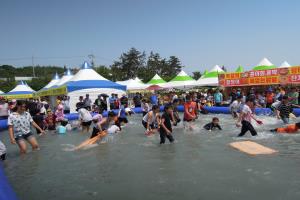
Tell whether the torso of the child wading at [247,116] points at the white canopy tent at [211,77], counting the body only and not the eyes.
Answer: no

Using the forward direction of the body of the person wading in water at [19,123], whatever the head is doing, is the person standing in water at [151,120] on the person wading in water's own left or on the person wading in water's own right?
on the person wading in water's own left

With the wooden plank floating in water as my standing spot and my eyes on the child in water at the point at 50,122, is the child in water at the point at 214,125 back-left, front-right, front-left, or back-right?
front-right

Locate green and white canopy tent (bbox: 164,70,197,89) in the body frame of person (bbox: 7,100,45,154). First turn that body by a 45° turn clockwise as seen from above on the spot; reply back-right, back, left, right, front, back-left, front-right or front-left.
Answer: back-left

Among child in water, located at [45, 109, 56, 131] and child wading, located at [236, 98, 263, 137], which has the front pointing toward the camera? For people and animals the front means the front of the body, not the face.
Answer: the child in water

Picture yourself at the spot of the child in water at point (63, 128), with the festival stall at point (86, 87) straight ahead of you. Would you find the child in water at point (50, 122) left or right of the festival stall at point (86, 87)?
left

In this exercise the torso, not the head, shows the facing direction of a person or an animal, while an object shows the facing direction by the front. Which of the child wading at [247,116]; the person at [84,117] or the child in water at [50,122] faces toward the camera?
the child in water

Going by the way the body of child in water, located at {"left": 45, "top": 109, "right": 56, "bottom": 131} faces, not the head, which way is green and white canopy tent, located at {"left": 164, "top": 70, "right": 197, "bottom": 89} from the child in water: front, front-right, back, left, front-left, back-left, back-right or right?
back-left

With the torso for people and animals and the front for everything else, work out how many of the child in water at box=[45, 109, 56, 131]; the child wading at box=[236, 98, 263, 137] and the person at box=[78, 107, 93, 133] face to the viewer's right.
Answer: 1

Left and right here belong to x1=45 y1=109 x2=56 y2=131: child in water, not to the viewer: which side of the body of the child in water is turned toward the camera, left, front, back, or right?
front
